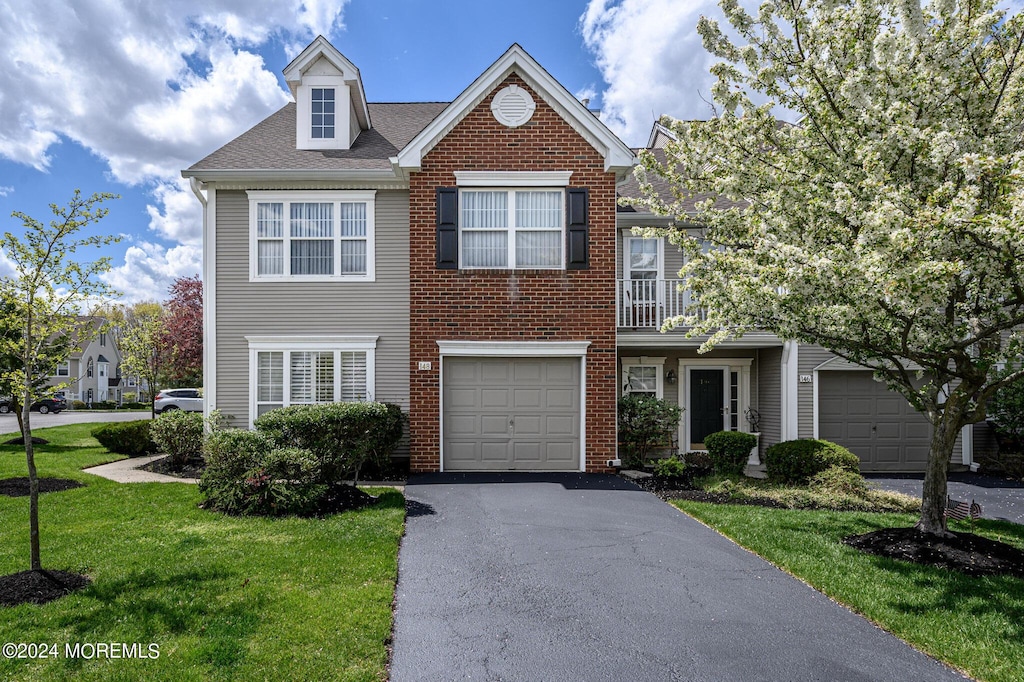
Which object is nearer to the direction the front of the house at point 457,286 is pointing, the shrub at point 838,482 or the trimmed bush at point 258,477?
the trimmed bush

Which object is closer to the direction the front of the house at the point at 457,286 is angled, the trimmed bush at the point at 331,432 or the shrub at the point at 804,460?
the trimmed bush

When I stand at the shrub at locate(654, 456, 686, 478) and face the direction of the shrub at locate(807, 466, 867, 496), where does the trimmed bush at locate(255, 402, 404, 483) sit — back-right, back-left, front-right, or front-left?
back-right

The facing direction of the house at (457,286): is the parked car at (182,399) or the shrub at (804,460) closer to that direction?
the shrub

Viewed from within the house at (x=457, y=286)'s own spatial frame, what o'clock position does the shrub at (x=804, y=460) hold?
The shrub is roughly at 9 o'clock from the house.

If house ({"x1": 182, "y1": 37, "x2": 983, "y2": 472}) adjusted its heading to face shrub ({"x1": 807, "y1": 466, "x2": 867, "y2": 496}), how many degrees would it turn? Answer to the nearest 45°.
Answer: approximately 90° to its left

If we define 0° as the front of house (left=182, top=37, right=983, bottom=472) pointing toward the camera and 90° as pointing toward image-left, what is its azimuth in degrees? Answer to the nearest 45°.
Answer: approximately 0°

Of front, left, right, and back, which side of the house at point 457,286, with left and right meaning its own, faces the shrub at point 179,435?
right
